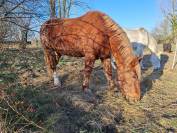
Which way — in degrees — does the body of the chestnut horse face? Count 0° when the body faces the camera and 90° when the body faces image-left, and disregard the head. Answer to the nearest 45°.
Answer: approximately 315°

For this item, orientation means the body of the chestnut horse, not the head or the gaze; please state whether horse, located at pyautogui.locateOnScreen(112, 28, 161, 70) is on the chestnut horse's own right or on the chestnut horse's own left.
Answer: on the chestnut horse's own left
